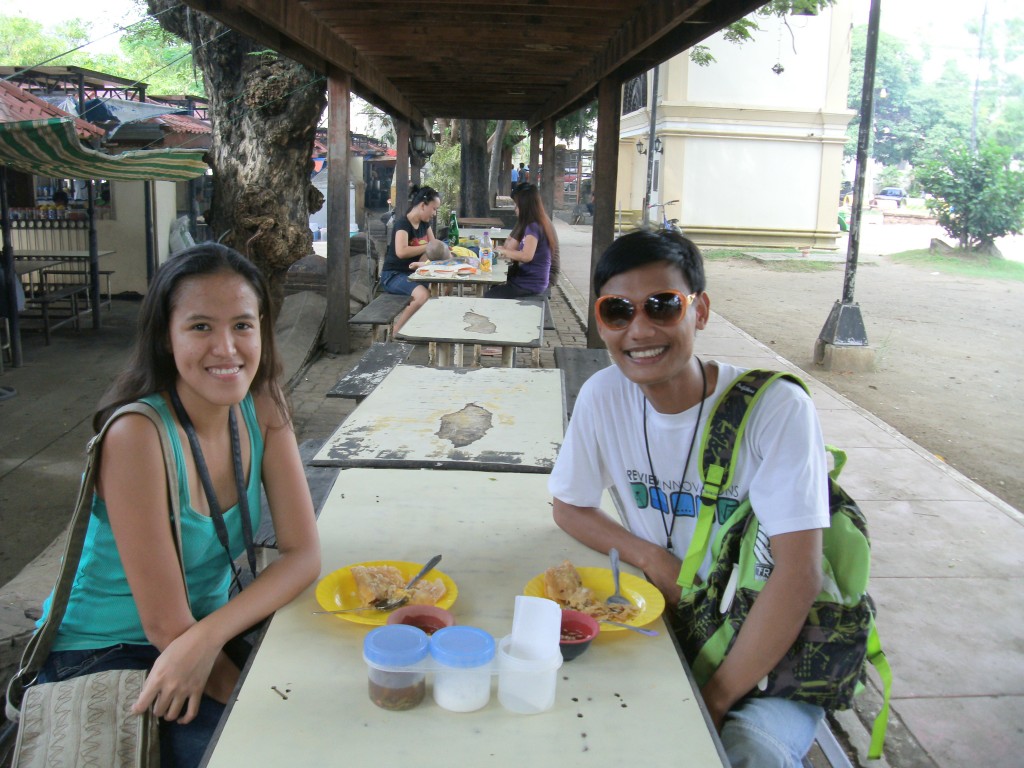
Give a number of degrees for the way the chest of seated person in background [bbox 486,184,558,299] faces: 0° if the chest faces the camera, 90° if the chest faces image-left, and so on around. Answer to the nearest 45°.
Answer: approximately 90°

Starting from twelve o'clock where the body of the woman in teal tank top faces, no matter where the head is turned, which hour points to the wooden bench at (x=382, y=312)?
The wooden bench is roughly at 8 o'clock from the woman in teal tank top.

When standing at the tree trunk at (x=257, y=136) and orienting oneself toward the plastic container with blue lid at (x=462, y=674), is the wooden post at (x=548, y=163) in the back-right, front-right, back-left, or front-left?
back-left

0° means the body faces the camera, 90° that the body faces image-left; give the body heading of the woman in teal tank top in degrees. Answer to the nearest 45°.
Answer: approximately 315°

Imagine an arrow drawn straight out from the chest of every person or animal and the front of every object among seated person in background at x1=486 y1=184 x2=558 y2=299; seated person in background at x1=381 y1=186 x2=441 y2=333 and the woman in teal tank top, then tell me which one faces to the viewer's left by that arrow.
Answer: seated person in background at x1=486 y1=184 x2=558 y2=299

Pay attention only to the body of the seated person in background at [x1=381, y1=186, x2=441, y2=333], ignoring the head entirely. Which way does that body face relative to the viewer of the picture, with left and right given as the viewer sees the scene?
facing to the right of the viewer

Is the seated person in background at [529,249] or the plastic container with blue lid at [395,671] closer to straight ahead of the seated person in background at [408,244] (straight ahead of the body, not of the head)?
the seated person in background

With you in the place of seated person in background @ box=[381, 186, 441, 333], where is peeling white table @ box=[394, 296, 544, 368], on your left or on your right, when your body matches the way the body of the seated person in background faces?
on your right

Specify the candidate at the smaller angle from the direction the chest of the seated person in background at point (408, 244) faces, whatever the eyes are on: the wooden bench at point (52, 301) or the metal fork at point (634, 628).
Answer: the metal fork

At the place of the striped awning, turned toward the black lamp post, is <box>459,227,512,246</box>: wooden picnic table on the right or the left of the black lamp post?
left
